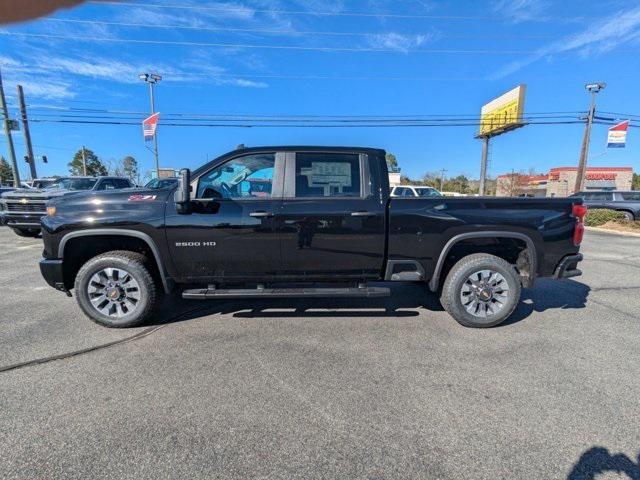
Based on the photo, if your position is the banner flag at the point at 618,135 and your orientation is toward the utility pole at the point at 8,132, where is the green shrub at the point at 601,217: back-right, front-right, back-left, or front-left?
front-left

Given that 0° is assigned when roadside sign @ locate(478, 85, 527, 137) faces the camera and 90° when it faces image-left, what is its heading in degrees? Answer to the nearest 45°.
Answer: approximately 45°

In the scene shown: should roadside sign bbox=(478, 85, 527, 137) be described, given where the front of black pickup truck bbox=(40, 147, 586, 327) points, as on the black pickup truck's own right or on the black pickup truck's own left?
on the black pickup truck's own right

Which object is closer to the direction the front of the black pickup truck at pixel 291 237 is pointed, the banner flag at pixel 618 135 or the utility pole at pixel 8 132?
the utility pole

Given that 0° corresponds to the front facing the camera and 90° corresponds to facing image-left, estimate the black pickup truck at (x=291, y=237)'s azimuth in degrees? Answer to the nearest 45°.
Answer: approximately 90°

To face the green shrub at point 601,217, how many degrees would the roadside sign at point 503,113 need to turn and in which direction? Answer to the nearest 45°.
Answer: approximately 45° to its left

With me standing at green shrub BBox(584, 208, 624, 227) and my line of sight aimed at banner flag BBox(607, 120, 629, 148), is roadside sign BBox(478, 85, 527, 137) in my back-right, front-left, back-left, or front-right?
front-left

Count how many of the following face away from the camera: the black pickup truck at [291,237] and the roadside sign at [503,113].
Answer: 0

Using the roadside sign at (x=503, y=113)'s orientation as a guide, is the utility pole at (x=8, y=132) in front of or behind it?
in front

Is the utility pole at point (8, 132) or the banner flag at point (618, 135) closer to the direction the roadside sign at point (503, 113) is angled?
the utility pole

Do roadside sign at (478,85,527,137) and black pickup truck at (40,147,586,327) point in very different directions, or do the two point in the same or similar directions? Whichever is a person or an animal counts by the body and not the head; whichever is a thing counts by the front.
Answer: same or similar directions
